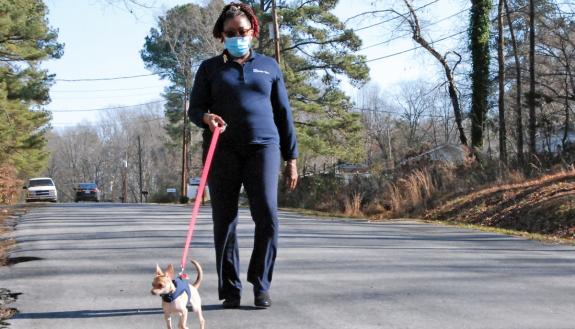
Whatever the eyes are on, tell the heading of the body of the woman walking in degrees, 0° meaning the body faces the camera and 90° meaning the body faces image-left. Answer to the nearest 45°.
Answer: approximately 0°

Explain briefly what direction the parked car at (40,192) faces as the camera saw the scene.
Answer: facing the viewer

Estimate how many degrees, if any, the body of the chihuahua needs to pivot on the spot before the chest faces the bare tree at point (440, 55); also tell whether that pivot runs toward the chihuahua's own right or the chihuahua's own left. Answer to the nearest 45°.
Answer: approximately 180°

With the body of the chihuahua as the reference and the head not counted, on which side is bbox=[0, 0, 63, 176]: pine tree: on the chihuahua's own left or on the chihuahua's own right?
on the chihuahua's own right

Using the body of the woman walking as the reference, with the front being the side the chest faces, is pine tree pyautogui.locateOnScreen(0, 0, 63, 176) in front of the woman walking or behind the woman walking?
behind

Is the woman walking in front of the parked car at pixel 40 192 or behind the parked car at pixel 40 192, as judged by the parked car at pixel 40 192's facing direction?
in front

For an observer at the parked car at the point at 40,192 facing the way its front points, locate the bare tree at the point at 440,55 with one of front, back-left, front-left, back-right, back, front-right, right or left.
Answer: front-left

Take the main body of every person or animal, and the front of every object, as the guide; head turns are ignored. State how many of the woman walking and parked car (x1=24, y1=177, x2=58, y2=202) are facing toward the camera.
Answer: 2

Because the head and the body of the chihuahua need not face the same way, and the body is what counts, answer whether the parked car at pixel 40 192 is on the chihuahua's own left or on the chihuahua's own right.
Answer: on the chihuahua's own right

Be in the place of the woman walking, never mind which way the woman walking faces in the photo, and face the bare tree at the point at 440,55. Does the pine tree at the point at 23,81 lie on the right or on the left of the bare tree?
left
